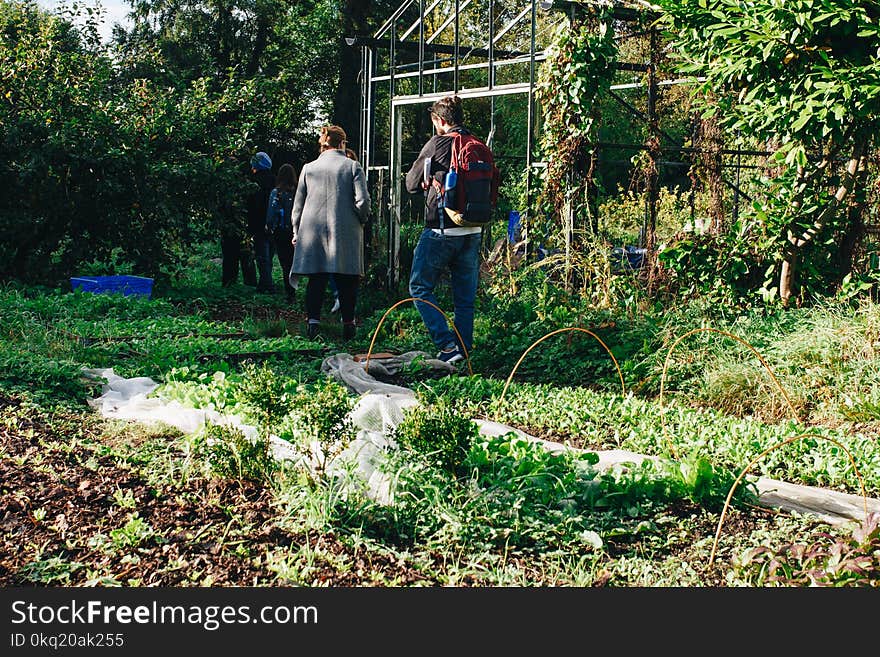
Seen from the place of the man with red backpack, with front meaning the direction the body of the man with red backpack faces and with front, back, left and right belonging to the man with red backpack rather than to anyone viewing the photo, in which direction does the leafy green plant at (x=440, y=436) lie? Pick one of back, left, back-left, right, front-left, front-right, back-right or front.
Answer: back-left

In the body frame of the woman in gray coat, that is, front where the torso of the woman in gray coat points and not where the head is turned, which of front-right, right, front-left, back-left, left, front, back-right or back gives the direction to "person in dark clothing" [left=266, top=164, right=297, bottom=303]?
front

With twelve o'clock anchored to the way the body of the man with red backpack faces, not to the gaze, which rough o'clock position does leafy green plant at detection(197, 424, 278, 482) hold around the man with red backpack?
The leafy green plant is roughly at 8 o'clock from the man with red backpack.

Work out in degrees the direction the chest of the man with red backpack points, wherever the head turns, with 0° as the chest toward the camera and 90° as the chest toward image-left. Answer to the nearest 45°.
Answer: approximately 135°

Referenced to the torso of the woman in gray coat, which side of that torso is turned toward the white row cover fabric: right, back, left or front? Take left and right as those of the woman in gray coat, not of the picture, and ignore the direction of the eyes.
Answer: back

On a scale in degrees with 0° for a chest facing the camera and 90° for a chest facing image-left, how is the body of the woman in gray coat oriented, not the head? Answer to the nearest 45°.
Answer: approximately 180°

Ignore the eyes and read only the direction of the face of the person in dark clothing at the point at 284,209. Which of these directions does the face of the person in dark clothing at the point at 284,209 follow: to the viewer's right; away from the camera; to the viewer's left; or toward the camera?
away from the camera

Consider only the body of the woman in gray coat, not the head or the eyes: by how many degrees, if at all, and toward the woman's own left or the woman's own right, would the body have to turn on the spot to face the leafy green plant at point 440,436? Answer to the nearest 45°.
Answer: approximately 180°
